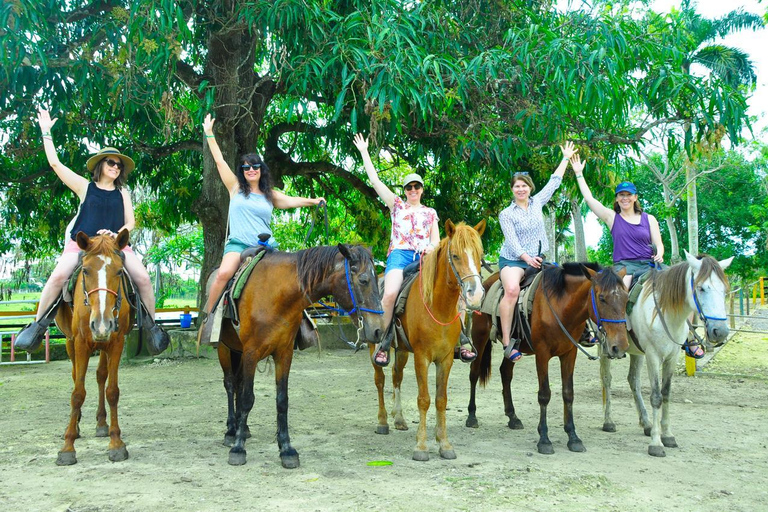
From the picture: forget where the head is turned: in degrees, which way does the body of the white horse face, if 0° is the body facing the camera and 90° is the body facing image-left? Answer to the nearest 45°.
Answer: approximately 315°

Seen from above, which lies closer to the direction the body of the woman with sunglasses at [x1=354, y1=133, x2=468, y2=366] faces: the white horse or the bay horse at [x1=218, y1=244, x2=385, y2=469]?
the bay horse

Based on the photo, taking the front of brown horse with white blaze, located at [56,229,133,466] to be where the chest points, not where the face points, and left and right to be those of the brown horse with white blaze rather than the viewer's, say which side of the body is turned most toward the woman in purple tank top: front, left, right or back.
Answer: left

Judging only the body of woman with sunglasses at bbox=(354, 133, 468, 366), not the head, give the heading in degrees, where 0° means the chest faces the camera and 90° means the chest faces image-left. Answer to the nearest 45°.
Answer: approximately 0°

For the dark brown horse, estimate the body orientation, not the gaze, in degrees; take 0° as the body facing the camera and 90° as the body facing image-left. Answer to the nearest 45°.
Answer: approximately 315°

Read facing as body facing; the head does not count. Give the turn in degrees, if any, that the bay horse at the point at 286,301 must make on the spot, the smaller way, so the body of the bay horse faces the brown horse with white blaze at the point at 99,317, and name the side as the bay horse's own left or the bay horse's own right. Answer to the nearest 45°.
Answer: approximately 135° to the bay horse's own right

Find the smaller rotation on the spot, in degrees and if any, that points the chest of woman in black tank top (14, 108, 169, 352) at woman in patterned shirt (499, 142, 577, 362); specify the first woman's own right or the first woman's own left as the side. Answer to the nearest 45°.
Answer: approximately 90° to the first woman's own left

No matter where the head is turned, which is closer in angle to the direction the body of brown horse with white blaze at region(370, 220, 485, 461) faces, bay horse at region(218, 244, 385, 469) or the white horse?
the white horse

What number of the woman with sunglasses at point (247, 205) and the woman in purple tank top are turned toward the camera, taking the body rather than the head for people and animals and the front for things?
2
